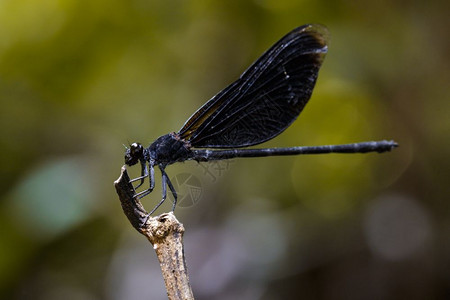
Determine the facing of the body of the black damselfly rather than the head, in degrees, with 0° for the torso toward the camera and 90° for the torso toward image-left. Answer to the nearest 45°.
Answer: approximately 90°
